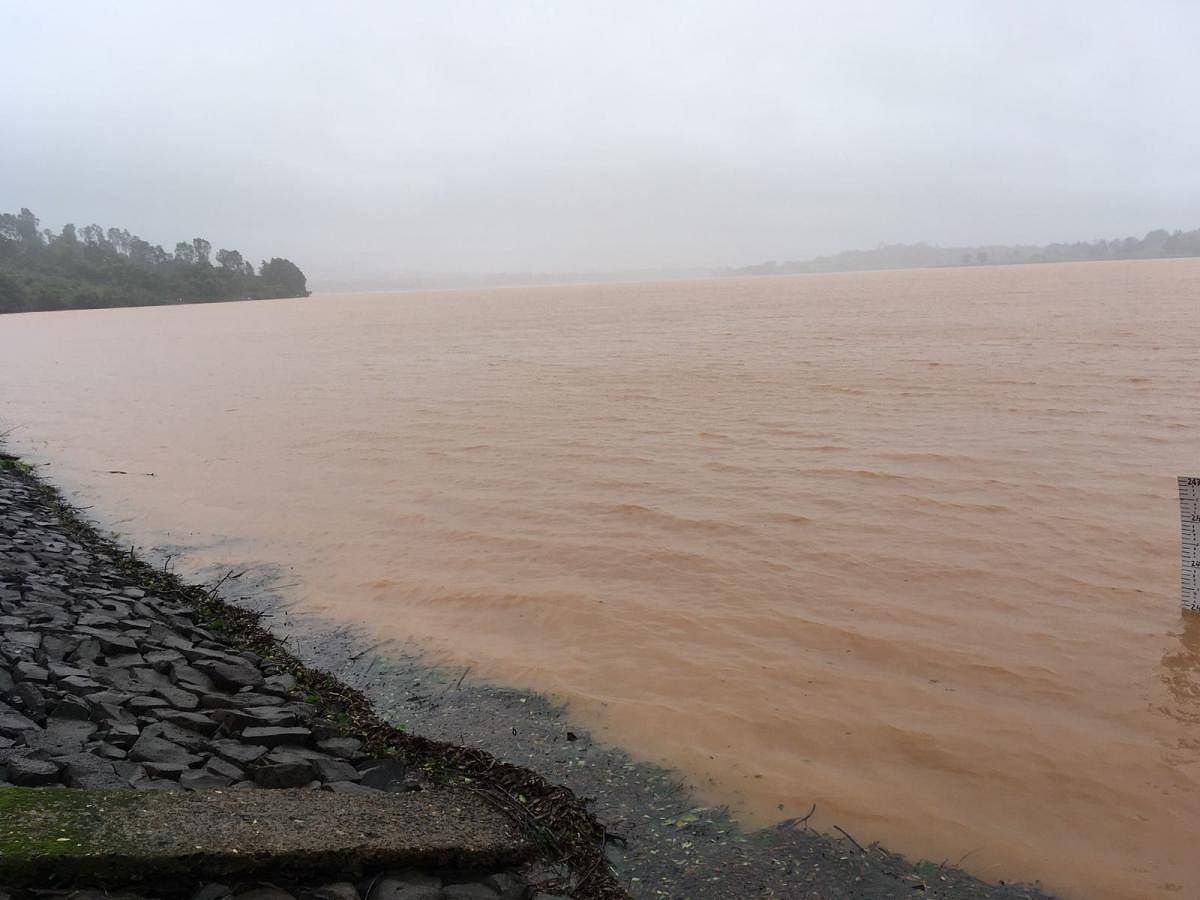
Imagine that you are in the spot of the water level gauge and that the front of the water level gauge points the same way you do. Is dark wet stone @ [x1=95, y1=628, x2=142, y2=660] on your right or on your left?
on your right

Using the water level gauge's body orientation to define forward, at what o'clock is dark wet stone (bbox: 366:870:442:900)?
The dark wet stone is roughly at 1 o'clock from the water level gauge.

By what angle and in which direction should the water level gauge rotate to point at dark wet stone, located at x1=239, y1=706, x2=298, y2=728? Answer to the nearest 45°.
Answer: approximately 45° to its right

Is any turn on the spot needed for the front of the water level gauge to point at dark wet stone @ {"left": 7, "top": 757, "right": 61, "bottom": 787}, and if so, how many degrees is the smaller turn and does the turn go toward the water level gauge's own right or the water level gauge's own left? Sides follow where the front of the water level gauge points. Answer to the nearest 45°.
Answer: approximately 45° to the water level gauge's own right

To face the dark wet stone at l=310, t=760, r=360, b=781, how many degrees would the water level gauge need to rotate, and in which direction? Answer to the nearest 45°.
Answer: approximately 45° to its right

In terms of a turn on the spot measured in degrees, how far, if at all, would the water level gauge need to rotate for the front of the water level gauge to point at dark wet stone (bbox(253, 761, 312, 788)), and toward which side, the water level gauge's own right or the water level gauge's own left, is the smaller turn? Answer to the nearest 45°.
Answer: approximately 45° to the water level gauge's own right

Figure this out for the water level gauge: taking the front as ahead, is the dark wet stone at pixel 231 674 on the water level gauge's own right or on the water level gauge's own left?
on the water level gauge's own right

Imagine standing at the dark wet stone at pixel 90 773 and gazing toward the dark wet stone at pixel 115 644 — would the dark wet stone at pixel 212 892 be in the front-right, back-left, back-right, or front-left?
back-right

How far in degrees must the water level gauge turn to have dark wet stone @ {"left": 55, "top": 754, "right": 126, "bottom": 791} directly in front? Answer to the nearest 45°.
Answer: approximately 45° to its right

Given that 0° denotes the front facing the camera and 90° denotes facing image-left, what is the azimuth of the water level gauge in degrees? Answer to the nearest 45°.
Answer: approximately 0°
